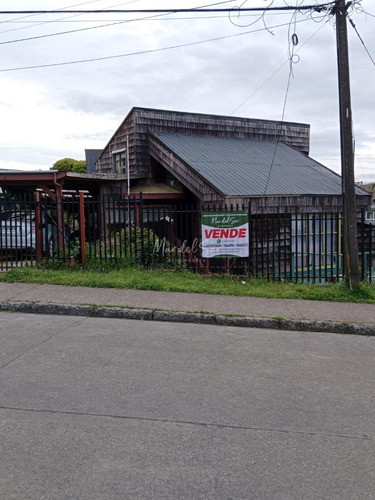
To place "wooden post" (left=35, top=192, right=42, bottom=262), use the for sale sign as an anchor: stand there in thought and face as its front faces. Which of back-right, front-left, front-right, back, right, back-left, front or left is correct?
right

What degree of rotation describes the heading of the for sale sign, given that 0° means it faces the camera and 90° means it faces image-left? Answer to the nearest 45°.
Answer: approximately 0°

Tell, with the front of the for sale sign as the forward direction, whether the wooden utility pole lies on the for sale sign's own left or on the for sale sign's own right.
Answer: on the for sale sign's own left

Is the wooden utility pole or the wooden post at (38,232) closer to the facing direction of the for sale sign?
the wooden utility pole

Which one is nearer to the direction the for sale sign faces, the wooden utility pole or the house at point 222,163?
the wooden utility pole

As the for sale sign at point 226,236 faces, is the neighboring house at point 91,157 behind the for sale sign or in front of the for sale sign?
behind

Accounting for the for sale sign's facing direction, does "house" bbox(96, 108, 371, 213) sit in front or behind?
behind

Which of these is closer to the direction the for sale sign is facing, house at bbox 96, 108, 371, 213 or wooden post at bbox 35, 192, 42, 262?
the wooden post
